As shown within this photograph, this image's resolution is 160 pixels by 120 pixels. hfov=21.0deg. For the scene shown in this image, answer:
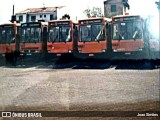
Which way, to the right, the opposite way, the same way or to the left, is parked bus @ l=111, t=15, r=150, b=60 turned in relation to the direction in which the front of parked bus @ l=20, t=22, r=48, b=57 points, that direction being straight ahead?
the same way

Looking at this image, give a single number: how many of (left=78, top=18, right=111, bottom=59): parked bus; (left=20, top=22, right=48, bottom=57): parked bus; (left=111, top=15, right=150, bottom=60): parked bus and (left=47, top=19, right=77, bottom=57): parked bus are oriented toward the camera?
4

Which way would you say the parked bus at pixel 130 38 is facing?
toward the camera

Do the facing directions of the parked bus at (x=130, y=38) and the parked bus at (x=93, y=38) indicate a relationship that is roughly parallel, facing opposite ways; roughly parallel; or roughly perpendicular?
roughly parallel

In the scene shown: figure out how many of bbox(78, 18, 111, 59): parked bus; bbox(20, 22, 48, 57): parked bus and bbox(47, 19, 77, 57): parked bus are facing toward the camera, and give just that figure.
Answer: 3

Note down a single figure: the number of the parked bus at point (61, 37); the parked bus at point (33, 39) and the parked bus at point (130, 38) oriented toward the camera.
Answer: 3

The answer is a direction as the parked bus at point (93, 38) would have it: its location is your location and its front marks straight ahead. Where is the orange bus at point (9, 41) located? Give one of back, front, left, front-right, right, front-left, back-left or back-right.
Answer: front-right

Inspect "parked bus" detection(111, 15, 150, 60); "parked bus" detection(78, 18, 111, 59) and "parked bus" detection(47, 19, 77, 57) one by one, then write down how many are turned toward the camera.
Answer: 3

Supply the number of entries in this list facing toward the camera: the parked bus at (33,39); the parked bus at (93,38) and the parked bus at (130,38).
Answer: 3

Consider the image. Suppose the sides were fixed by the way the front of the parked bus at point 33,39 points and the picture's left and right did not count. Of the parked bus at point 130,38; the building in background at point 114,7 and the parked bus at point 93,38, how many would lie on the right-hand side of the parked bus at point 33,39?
0

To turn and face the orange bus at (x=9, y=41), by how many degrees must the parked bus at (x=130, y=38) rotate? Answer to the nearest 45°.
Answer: approximately 45° to its right

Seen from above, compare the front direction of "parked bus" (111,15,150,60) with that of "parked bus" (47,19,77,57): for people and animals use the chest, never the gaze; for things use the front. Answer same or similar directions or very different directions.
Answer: same or similar directions

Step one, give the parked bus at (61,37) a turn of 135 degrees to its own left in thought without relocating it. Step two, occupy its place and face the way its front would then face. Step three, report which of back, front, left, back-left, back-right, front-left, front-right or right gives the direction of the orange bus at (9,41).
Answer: back

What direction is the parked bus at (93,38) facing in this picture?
toward the camera
